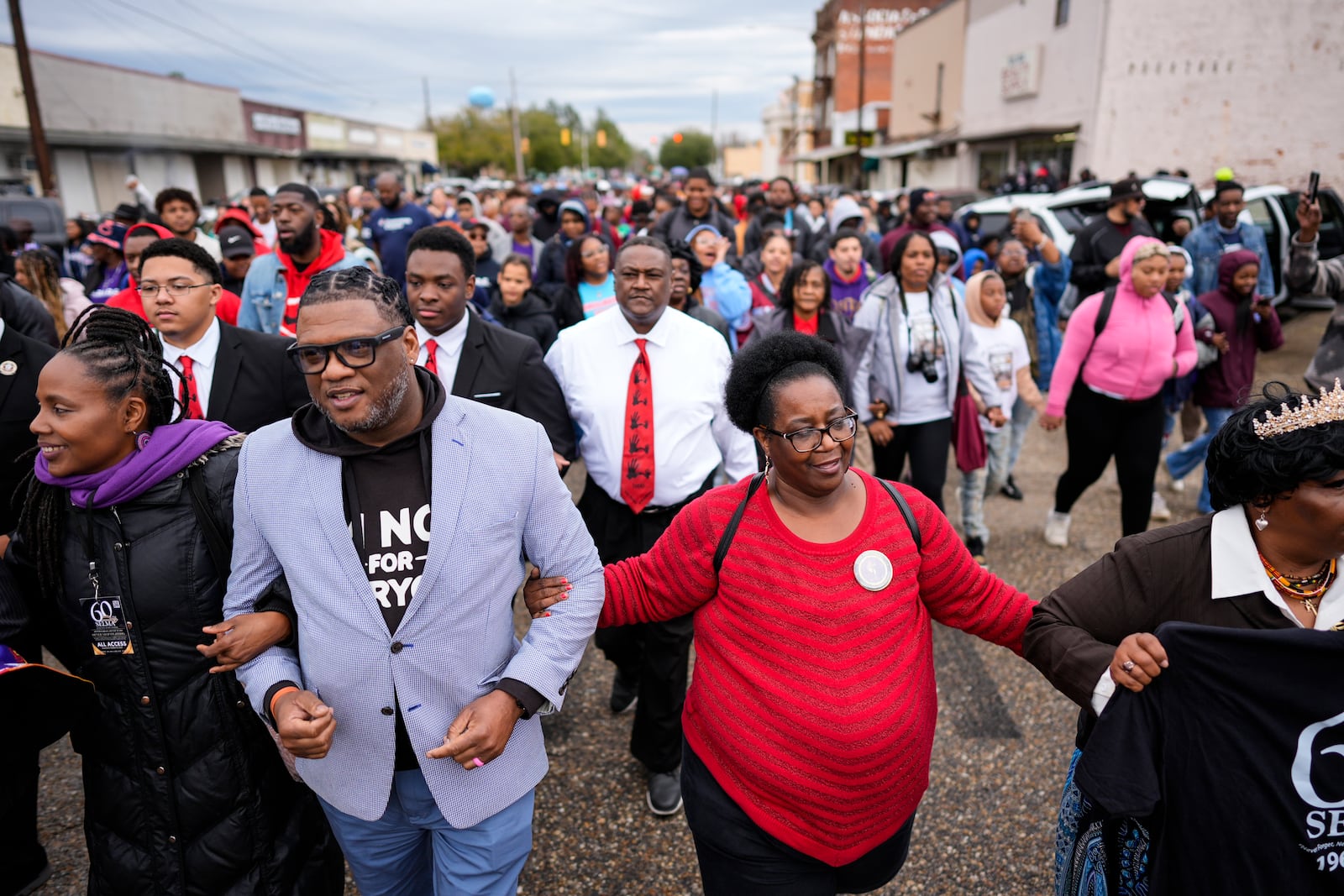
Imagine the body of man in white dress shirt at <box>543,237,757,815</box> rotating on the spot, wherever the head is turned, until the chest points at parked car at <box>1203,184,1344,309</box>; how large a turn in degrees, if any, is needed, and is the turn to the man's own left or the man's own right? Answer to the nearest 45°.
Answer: approximately 135° to the man's own left

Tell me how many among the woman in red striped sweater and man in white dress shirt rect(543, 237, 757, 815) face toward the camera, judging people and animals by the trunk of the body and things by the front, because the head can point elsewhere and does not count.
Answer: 2

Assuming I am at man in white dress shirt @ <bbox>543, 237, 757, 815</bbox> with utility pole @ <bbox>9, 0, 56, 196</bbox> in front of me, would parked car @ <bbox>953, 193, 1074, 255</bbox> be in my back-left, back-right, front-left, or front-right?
front-right

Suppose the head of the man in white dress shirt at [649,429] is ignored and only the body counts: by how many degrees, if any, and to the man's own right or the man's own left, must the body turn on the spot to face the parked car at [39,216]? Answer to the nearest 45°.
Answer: approximately 135° to the man's own right

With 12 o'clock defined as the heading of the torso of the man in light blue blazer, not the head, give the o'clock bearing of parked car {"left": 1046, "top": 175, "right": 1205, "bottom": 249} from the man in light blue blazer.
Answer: The parked car is roughly at 8 o'clock from the man in light blue blazer.

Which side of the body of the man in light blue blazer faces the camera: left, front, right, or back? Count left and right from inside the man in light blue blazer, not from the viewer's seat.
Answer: front

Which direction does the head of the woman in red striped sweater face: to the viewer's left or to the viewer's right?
to the viewer's right

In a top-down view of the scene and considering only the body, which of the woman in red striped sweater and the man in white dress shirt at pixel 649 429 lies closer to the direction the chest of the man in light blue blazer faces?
the woman in red striped sweater

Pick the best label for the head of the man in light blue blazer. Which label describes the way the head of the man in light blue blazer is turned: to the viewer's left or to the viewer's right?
to the viewer's left

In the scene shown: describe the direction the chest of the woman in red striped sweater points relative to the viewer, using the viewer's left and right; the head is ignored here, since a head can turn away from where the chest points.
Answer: facing the viewer

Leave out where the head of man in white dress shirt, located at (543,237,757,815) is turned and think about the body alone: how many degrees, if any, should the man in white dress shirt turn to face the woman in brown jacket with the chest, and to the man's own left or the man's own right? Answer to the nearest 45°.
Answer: approximately 45° to the man's own left

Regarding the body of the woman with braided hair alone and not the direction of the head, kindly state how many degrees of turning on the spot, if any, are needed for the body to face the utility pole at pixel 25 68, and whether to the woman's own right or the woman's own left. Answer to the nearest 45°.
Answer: approximately 135° to the woman's own right

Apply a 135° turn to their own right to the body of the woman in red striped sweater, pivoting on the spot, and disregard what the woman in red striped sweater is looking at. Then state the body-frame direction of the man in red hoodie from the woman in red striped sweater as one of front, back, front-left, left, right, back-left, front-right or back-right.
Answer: front

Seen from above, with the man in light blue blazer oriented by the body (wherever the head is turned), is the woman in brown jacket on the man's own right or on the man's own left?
on the man's own left

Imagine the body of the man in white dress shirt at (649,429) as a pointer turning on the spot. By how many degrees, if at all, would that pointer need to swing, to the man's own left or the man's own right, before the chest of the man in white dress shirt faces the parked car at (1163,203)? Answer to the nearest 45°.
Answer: approximately 135° to the man's own left

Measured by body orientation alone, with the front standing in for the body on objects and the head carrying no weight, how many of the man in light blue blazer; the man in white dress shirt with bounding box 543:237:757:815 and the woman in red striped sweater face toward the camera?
3
